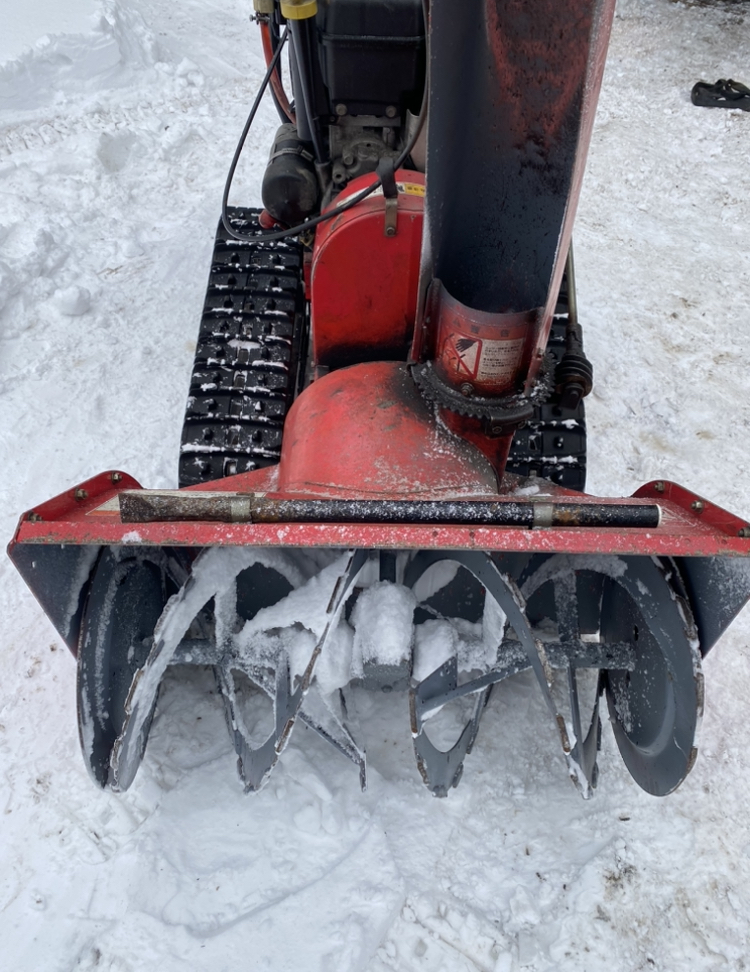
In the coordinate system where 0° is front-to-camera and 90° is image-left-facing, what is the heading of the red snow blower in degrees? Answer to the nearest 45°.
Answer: approximately 0°
